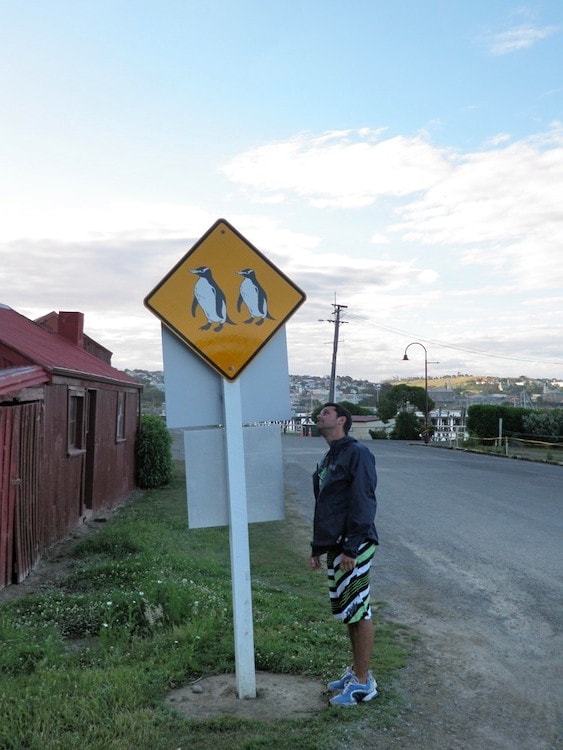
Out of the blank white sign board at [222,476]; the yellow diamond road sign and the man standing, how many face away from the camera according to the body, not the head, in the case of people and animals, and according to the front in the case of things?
1

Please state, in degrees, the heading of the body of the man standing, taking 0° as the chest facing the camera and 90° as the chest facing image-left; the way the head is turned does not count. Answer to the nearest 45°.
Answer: approximately 90°

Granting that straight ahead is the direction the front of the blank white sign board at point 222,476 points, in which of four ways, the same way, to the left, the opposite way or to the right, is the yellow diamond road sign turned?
the opposite way

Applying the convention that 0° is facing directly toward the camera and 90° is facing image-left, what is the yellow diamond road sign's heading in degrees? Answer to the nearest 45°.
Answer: approximately 0°

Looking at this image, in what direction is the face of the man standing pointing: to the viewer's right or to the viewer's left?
to the viewer's left

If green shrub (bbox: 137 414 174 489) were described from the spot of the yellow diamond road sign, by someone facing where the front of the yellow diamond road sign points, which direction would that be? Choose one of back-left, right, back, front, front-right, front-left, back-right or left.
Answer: back

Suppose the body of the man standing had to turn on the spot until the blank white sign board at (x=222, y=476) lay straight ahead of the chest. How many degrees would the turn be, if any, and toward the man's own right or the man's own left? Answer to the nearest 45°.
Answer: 0° — they already face it

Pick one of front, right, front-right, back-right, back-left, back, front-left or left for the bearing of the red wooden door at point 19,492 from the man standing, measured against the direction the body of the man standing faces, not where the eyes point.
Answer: front-right

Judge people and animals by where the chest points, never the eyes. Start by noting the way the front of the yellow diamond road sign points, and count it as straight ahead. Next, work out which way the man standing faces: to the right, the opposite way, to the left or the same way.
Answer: to the right

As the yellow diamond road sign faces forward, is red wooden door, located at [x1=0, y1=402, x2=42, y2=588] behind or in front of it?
behind

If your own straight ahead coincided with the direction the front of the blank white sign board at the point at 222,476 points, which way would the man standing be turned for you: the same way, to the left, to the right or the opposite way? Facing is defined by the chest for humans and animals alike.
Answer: to the left

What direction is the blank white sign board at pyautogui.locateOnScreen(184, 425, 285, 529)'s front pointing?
away from the camera

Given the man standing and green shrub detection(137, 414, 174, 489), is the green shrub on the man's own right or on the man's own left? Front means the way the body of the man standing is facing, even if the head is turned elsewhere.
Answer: on the man's own right
